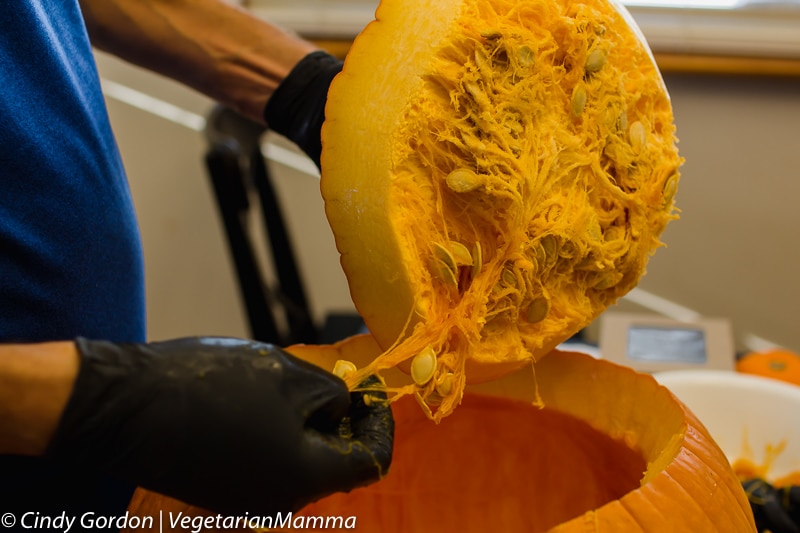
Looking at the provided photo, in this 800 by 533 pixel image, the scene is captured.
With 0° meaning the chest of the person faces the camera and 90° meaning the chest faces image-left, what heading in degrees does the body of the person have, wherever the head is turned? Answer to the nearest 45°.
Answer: approximately 270°

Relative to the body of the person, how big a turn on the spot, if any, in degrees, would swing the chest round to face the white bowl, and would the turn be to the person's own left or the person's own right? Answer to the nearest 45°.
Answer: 0° — they already face it
